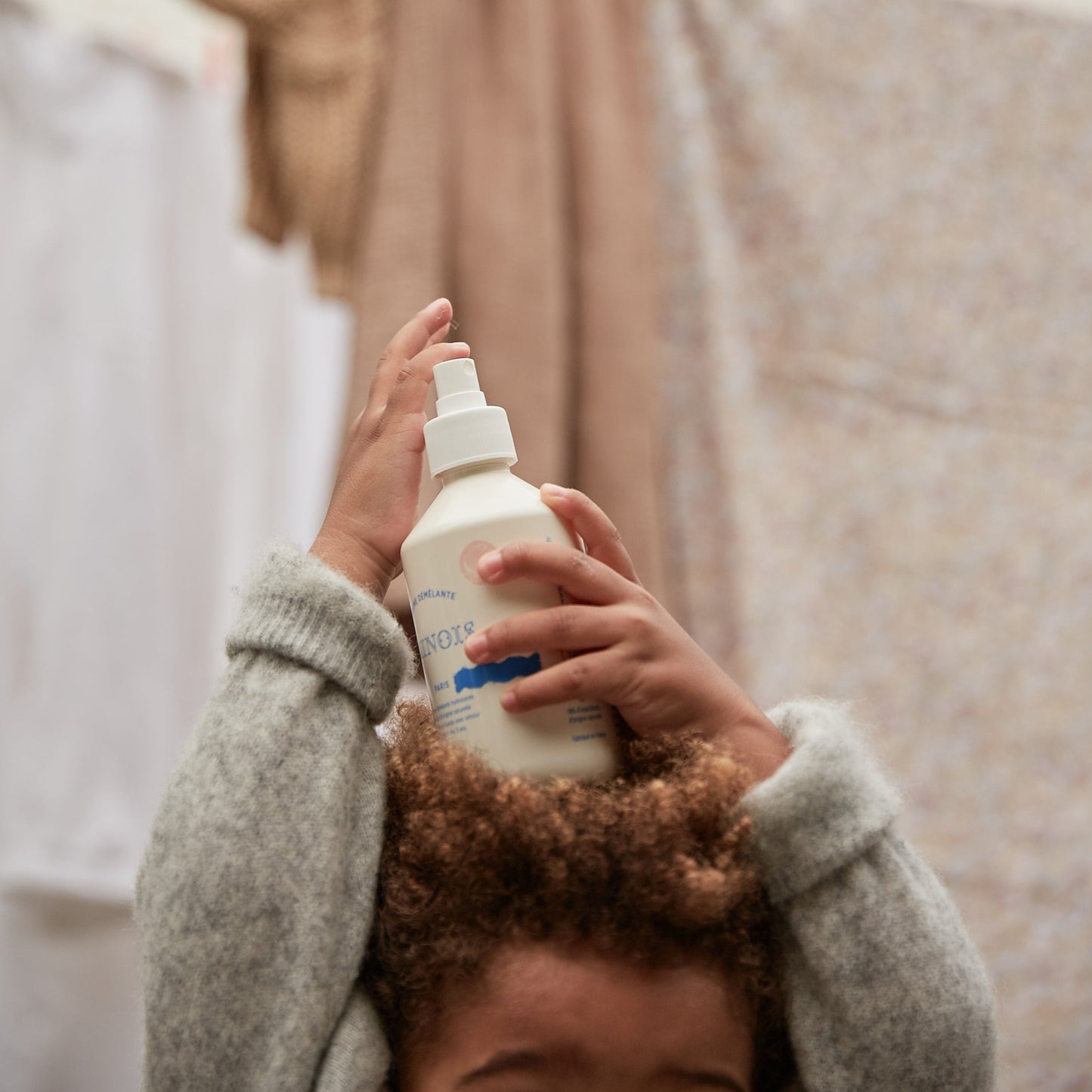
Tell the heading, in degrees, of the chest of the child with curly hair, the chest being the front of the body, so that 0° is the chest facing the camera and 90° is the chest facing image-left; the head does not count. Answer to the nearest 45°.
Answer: approximately 0°
